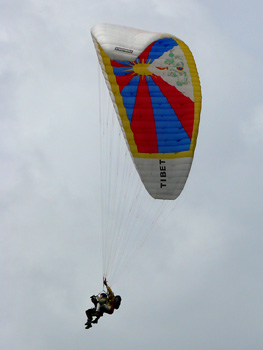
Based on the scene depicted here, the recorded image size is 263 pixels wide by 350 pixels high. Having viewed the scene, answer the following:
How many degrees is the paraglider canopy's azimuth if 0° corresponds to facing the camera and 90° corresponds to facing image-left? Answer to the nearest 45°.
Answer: approximately 90°
